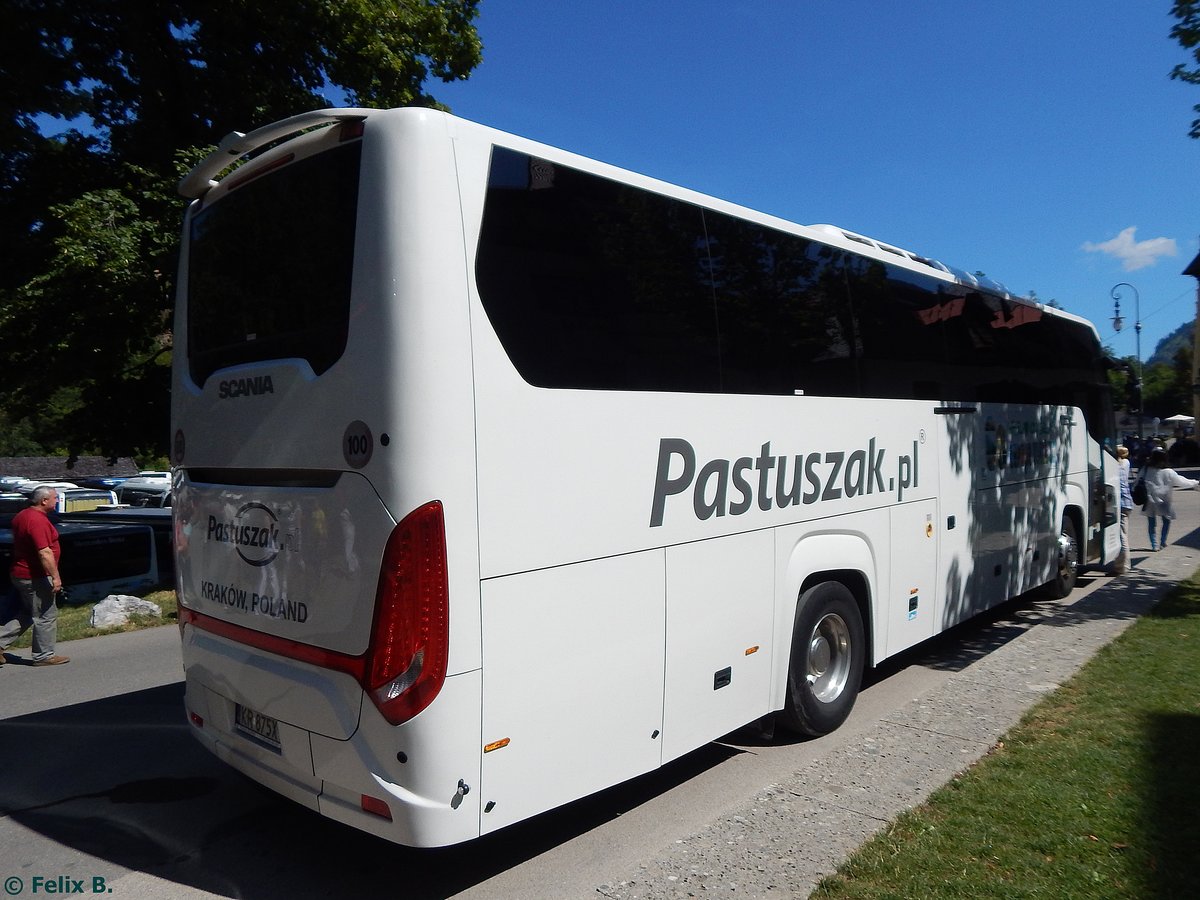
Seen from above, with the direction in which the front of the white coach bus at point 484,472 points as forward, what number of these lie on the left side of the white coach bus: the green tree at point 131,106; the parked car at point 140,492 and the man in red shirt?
3

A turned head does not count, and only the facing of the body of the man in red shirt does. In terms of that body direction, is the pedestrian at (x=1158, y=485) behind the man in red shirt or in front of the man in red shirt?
in front

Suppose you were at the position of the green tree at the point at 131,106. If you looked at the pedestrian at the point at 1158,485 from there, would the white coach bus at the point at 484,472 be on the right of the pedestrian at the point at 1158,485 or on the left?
right

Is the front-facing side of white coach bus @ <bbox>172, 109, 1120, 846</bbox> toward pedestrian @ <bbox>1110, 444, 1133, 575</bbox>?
yes

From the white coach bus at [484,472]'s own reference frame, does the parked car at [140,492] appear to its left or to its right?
on its left

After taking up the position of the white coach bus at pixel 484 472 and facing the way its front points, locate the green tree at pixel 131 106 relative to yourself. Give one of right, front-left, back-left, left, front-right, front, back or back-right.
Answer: left

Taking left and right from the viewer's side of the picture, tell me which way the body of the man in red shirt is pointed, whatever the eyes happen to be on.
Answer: facing to the right of the viewer

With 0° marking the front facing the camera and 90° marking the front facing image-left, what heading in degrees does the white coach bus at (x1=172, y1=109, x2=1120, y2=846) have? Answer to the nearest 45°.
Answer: approximately 225°

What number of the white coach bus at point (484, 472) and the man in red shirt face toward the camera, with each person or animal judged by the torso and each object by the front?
0

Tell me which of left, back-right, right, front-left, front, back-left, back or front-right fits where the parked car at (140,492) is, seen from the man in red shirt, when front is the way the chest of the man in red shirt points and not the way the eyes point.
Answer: left

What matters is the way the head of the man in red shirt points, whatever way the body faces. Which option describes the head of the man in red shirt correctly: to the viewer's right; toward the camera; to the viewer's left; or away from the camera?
to the viewer's right

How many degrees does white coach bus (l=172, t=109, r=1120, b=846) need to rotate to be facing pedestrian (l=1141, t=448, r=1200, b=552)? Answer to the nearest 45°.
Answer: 0° — it already faces them

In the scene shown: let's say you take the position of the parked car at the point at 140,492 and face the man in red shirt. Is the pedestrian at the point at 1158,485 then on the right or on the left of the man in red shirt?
left
